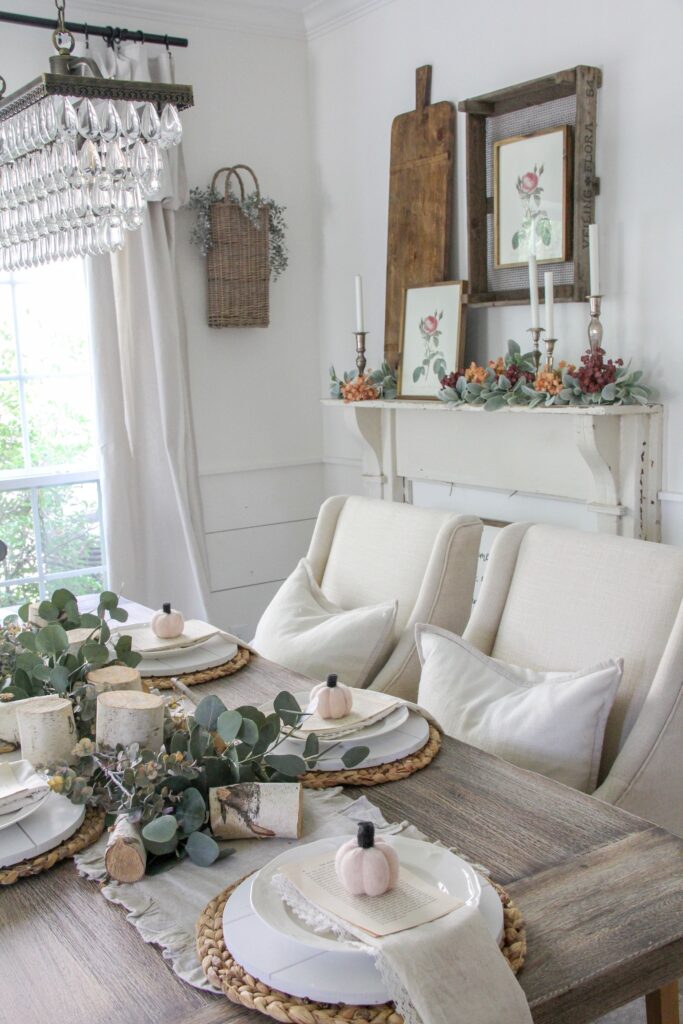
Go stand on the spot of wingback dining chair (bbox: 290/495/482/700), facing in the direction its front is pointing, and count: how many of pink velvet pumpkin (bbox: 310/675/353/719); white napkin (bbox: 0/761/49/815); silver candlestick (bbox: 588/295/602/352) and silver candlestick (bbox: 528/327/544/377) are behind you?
2

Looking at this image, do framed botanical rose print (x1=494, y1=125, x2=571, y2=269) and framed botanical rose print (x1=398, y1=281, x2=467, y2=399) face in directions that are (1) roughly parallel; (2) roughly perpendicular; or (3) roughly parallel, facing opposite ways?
roughly parallel

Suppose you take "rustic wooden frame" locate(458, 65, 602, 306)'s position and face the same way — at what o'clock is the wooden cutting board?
The wooden cutting board is roughly at 3 o'clock from the rustic wooden frame.

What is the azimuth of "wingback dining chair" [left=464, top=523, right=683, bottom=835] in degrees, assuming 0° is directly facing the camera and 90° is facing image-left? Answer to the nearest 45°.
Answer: approximately 45°

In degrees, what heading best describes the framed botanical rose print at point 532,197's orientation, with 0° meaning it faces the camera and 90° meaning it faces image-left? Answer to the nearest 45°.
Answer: approximately 45°

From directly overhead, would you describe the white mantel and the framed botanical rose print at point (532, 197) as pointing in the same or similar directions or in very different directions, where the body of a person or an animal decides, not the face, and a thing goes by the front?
same or similar directions

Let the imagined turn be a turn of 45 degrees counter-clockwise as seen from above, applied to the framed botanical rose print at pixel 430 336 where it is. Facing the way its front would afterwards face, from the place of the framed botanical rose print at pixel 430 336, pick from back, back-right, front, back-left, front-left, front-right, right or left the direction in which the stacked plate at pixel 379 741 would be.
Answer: front

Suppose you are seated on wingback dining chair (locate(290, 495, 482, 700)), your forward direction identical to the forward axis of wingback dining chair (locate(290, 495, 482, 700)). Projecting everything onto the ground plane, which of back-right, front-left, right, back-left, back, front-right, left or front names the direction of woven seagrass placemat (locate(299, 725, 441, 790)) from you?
front-left

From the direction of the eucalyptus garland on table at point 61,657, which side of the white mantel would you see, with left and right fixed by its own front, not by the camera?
front

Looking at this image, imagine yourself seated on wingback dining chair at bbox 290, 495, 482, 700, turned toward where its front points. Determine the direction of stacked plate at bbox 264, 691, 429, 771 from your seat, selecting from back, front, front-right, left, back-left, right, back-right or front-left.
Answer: front-left

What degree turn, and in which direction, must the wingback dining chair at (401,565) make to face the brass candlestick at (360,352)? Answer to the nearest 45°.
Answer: approximately 135° to its right

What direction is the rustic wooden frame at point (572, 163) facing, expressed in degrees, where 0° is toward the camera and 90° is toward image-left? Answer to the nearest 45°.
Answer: approximately 45°

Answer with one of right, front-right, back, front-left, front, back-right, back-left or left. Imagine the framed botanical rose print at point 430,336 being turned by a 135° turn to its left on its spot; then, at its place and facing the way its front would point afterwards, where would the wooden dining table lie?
right

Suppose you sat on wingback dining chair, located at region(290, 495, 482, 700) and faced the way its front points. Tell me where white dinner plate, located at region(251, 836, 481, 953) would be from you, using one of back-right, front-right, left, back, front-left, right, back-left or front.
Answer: front-left

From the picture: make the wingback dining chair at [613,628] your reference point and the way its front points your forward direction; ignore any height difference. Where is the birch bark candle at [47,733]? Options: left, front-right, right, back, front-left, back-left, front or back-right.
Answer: front

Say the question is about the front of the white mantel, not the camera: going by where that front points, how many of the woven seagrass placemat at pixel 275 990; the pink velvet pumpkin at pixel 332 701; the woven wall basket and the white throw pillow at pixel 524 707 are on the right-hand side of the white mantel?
1

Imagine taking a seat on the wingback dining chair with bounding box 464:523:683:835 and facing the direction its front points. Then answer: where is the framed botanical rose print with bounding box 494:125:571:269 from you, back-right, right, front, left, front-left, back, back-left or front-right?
back-right

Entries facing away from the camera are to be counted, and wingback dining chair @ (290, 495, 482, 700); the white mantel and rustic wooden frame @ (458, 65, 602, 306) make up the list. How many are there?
0
